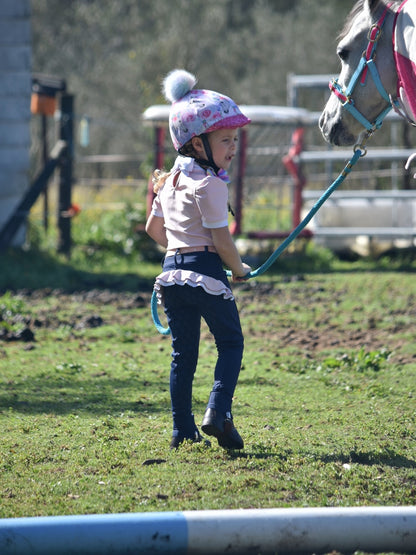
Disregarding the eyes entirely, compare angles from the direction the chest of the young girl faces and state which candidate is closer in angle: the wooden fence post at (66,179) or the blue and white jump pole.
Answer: the wooden fence post

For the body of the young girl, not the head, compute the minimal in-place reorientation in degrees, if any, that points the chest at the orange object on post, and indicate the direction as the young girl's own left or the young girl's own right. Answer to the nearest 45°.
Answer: approximately 45° to the young girl's own left

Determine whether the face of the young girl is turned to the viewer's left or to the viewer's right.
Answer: to the viewer's right

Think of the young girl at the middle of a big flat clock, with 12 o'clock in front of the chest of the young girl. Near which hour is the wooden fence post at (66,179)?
The wooden fence post is roughly at 10 o'clock from the young girl.

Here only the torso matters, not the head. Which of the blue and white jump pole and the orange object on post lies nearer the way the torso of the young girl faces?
the orange object on post

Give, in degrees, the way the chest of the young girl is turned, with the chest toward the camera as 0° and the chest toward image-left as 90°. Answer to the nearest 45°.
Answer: approximately 225°
